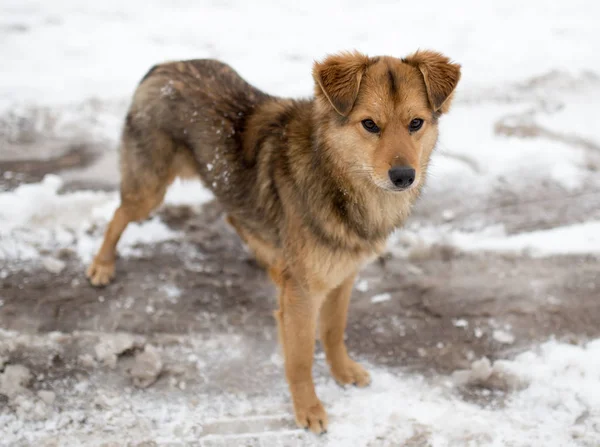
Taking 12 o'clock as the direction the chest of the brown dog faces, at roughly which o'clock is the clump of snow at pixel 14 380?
The clump of snow is roughly at 4 o'clock from the brown dog.

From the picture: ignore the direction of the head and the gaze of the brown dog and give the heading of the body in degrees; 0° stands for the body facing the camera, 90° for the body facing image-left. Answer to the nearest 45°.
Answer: approximately 315°

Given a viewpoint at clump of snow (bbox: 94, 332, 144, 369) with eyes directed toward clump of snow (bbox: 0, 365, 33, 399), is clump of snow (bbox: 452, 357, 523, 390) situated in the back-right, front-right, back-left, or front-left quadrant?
back-left

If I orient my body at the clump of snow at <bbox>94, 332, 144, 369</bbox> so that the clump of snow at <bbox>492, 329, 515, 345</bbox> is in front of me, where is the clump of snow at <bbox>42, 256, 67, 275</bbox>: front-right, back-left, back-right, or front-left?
back-left

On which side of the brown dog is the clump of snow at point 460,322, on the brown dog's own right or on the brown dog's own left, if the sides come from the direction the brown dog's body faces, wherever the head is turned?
on the brown dog's own left
